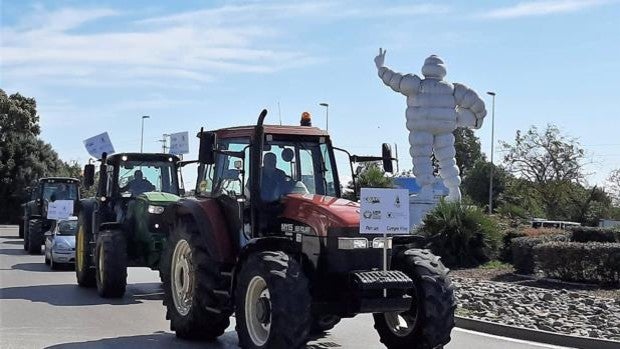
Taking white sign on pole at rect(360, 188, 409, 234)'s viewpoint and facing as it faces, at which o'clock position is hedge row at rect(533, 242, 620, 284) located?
The hedge row is roughly at 7 o'clock from the white sign on pole.

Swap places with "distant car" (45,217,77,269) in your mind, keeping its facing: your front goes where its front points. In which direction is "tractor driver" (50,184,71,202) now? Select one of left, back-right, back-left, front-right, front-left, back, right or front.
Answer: back-left

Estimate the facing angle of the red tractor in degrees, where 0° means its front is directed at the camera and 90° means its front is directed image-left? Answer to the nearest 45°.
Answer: approximately 315°

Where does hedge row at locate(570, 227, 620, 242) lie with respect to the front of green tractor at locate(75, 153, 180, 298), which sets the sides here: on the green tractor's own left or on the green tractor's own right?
on the green tractor's own left

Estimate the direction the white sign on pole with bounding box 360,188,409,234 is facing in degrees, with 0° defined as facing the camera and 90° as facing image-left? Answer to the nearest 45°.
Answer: approximately 0°

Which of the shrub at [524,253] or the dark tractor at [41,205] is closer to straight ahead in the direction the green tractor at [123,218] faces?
the shrub

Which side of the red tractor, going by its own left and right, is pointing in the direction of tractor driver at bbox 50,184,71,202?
back

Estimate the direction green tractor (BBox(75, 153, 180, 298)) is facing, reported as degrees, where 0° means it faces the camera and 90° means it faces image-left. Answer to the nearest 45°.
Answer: approximately 315°

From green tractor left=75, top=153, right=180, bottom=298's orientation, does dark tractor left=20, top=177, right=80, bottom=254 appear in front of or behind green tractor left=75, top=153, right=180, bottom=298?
behind
